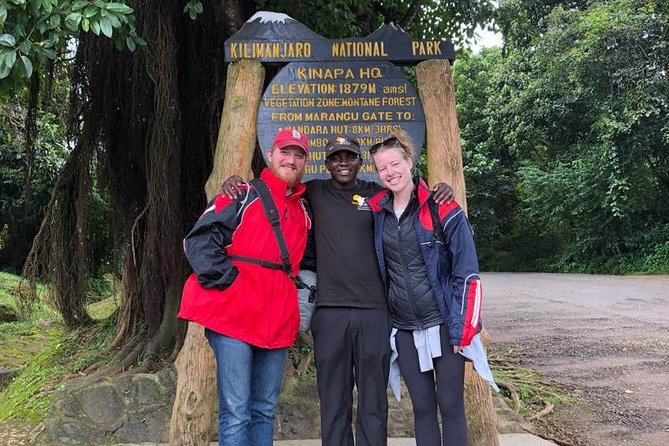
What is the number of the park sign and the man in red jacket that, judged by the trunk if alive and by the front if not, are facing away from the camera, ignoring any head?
0

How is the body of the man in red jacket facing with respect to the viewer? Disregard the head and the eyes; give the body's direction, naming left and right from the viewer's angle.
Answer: facing the viewer and to the right of the viewer

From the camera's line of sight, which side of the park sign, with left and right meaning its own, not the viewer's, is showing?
front
